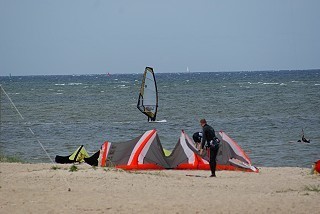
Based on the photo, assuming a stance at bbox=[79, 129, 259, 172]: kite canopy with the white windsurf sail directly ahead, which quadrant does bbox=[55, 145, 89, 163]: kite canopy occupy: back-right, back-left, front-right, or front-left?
front-left
